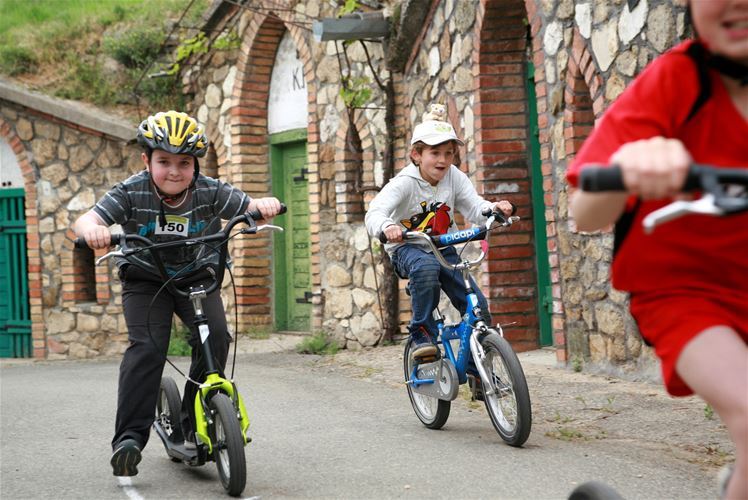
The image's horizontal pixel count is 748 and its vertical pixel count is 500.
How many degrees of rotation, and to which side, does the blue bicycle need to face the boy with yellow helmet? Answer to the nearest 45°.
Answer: approximately 90° to its right

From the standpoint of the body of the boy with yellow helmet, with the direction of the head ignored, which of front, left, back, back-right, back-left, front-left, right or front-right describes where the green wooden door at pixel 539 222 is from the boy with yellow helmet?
back-left

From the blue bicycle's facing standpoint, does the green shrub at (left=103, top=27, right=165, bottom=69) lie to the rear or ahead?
to the rear

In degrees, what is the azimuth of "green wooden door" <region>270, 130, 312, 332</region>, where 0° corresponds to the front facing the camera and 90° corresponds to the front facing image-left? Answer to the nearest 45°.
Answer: approximately 45°

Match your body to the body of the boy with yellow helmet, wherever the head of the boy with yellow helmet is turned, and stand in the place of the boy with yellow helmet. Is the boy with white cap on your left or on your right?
on your left

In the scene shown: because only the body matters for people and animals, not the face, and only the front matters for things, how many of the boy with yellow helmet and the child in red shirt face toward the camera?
2

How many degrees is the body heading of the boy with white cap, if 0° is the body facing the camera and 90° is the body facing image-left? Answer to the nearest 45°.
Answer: approximately 315°

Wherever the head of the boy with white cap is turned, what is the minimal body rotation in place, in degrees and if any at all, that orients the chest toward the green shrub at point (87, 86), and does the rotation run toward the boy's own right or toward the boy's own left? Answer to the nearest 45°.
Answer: approximately 180°

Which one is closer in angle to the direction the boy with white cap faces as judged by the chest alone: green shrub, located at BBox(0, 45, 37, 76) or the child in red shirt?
the child in red shirt

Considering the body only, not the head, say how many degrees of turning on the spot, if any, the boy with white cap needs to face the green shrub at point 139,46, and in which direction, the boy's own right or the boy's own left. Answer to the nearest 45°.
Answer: approximately 180°
